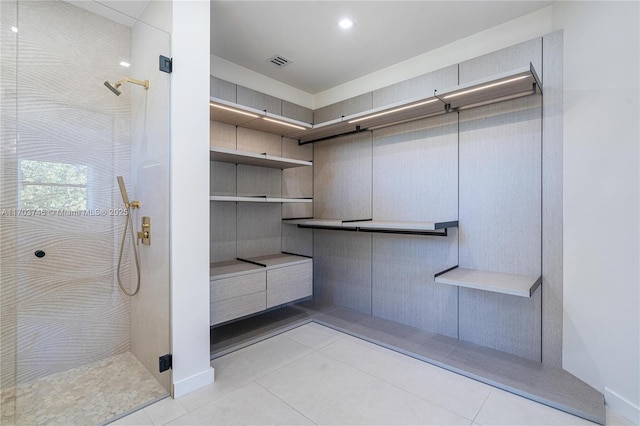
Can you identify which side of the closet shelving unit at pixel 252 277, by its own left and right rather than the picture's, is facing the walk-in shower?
right

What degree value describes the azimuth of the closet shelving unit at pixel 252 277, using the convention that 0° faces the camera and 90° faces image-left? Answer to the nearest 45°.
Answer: approximately 315°

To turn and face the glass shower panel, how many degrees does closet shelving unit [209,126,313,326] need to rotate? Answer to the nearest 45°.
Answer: approximately 90° to its right
